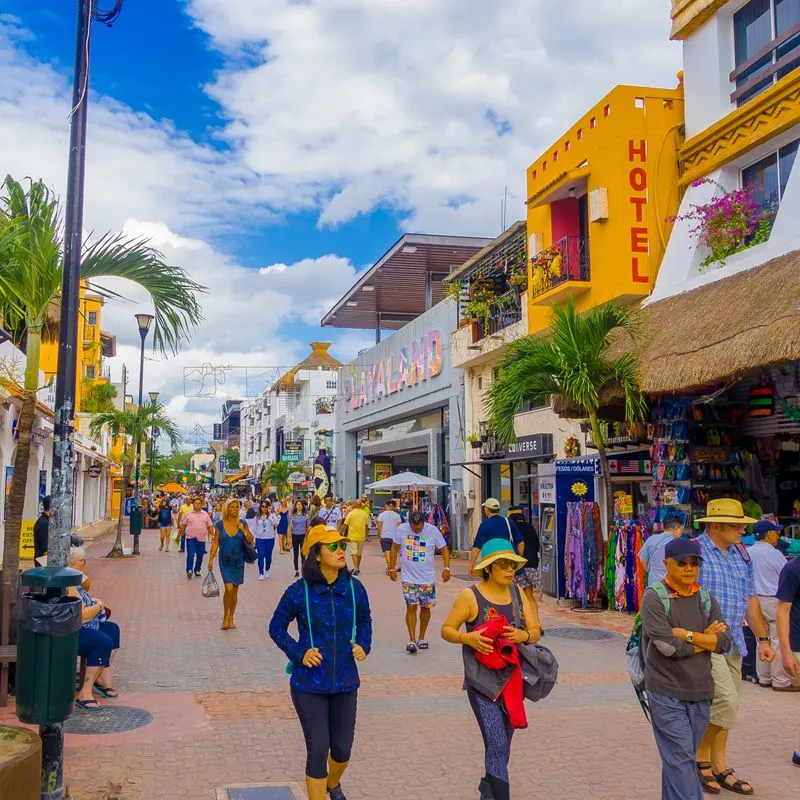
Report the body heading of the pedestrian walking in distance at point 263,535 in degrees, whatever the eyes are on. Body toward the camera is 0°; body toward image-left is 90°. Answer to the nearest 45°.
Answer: approximately 0°

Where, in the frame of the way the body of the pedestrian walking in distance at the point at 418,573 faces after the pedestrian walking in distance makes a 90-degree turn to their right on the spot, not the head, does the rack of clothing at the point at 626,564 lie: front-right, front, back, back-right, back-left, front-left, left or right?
back-right

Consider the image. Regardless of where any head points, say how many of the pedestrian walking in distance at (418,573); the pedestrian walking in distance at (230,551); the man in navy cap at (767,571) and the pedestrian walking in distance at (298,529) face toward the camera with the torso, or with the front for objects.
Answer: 3

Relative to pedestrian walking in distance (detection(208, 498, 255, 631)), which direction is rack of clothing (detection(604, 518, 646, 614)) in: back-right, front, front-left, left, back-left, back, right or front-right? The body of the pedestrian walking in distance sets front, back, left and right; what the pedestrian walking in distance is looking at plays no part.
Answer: left

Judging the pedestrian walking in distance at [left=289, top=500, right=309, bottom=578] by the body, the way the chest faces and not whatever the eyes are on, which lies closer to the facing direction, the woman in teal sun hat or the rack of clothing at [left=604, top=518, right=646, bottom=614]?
the woman in teal sun hat

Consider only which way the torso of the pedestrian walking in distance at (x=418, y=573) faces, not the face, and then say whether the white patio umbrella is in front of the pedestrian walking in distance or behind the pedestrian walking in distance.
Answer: behind

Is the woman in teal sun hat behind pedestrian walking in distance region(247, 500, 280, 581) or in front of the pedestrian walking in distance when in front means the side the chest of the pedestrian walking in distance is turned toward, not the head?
in front
